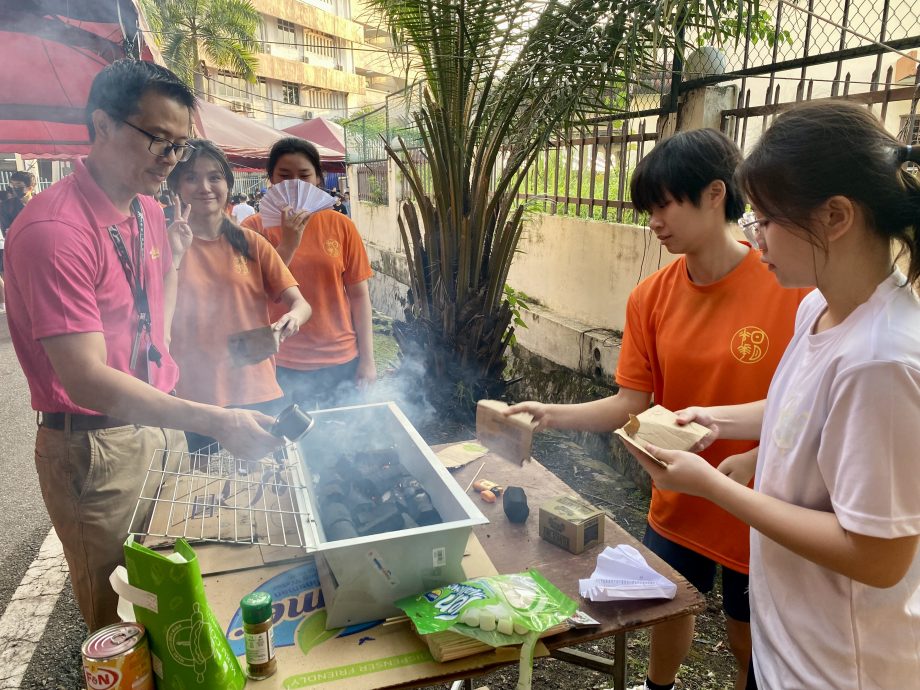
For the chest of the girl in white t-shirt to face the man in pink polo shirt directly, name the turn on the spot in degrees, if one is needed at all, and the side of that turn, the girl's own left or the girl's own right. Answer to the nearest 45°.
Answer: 0° — they already face them

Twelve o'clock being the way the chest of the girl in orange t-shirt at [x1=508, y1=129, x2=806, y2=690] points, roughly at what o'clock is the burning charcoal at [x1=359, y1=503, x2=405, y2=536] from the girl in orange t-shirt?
The burning charcoal is roughly at 12 o'clock from the girl in orange t-shirt.

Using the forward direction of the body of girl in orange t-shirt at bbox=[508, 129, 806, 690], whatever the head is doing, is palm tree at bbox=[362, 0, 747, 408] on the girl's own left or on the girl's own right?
on the girl's own right

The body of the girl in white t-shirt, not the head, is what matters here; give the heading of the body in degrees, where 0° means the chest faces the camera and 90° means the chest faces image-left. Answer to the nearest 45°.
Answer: approximately 90°

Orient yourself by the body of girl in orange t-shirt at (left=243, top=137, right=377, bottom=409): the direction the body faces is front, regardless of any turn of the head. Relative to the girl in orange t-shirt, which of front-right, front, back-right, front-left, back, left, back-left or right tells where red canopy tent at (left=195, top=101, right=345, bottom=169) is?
back

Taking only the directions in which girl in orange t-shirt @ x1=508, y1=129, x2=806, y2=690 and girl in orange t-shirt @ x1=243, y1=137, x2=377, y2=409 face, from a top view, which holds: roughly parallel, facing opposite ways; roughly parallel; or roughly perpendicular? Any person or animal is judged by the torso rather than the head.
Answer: roughly perpendicular

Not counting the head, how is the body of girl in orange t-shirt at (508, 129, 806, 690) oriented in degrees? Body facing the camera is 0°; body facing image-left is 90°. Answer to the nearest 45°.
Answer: approximately 45°

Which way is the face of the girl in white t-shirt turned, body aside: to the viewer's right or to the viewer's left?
to the viewer's left

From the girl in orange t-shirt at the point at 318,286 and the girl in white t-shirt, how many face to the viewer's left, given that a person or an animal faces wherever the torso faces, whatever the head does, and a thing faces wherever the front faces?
1

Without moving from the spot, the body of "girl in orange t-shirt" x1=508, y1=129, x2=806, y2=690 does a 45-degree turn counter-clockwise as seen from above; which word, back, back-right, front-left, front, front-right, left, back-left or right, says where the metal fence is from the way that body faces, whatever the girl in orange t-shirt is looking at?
back

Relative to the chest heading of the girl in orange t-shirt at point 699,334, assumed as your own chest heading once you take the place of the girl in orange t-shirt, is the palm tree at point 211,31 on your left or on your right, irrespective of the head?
on your right
